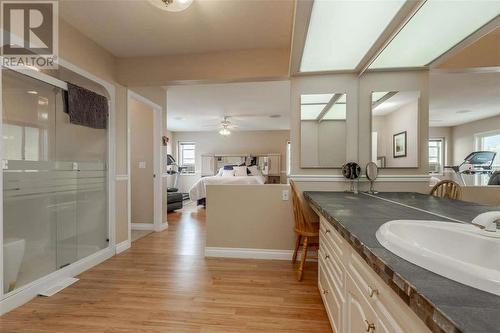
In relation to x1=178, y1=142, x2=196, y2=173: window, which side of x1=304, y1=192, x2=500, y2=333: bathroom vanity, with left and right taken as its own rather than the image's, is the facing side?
right

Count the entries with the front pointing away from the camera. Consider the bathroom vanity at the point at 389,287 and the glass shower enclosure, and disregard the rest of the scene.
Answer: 0

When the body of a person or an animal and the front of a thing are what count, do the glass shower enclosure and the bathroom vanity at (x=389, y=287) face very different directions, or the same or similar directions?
very different directions

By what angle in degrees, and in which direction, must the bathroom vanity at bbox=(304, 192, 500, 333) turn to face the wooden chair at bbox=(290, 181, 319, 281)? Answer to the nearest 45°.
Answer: approximately 90° to its right

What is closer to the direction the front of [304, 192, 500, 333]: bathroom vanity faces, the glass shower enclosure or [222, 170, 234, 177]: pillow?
the glass shower enclosure

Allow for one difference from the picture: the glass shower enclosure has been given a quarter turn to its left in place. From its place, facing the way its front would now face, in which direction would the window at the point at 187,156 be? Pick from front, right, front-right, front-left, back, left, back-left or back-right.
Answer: front

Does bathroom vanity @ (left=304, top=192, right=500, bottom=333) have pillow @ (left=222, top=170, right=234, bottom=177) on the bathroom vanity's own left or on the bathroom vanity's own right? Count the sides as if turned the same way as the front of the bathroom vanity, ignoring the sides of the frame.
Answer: on the bathroom vanity's own right

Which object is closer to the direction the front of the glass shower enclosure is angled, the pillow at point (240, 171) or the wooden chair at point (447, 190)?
the wooden chair

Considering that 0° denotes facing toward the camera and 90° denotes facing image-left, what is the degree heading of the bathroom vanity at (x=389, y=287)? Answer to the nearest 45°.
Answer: approximately 45°

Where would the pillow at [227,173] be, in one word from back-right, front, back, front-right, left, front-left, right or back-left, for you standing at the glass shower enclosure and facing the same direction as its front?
left

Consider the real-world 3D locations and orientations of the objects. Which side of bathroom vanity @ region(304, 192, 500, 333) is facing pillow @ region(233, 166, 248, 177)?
right

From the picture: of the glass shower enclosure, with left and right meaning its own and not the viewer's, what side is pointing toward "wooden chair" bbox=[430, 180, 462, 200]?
front
